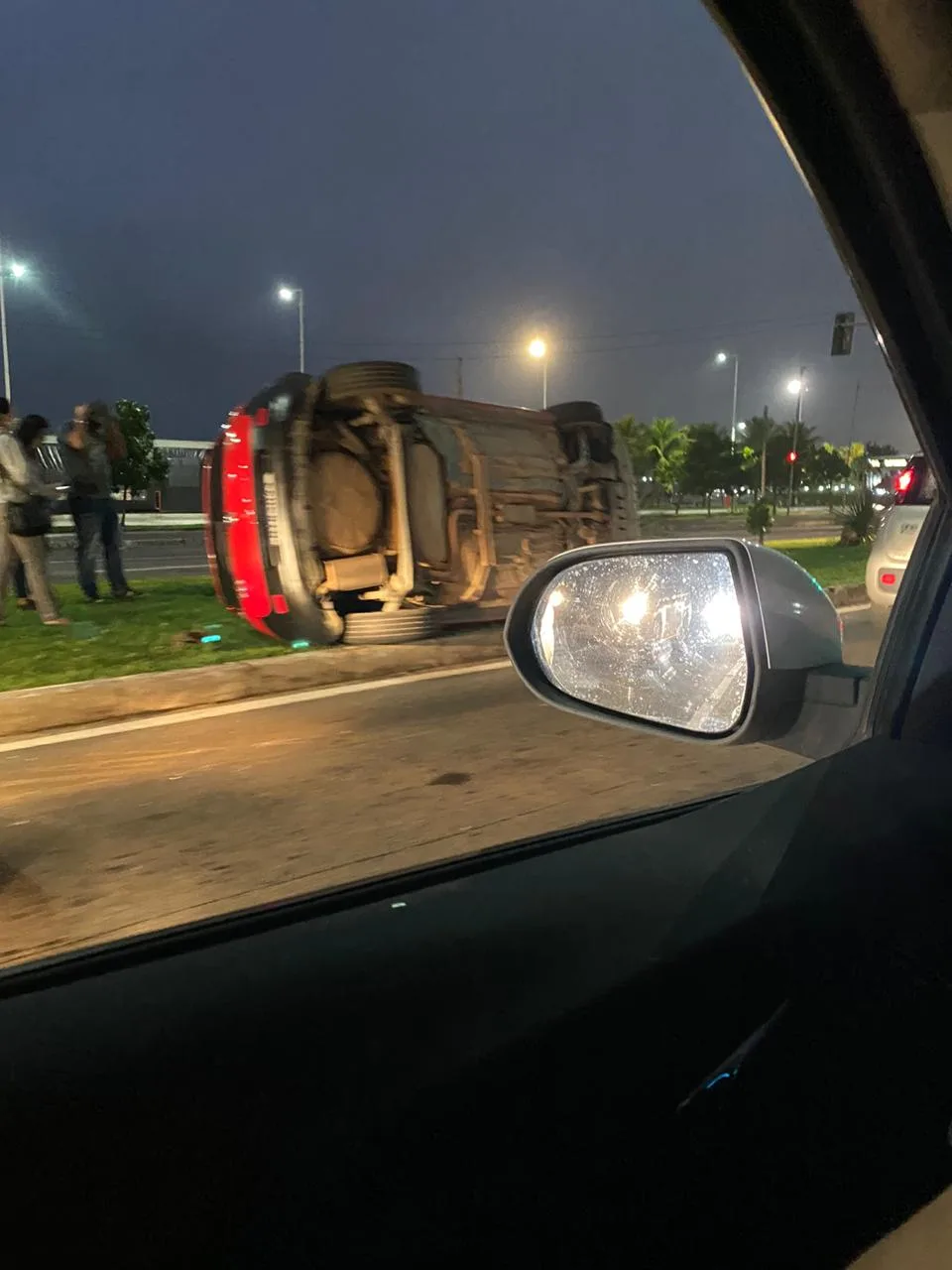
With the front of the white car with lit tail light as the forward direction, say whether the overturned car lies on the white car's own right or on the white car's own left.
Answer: on the white car's own left

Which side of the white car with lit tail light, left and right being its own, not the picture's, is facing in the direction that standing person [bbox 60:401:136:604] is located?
left

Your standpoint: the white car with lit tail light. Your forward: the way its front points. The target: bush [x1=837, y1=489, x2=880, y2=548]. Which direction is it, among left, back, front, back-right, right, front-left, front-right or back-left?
front-left

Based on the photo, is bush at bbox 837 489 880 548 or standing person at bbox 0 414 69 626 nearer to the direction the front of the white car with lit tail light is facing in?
the bush

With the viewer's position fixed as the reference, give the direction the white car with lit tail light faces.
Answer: facing away from the viewer and to the right of the viewer

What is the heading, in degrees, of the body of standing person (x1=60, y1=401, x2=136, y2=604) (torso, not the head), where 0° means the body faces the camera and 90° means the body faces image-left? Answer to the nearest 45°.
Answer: approximately 315°
